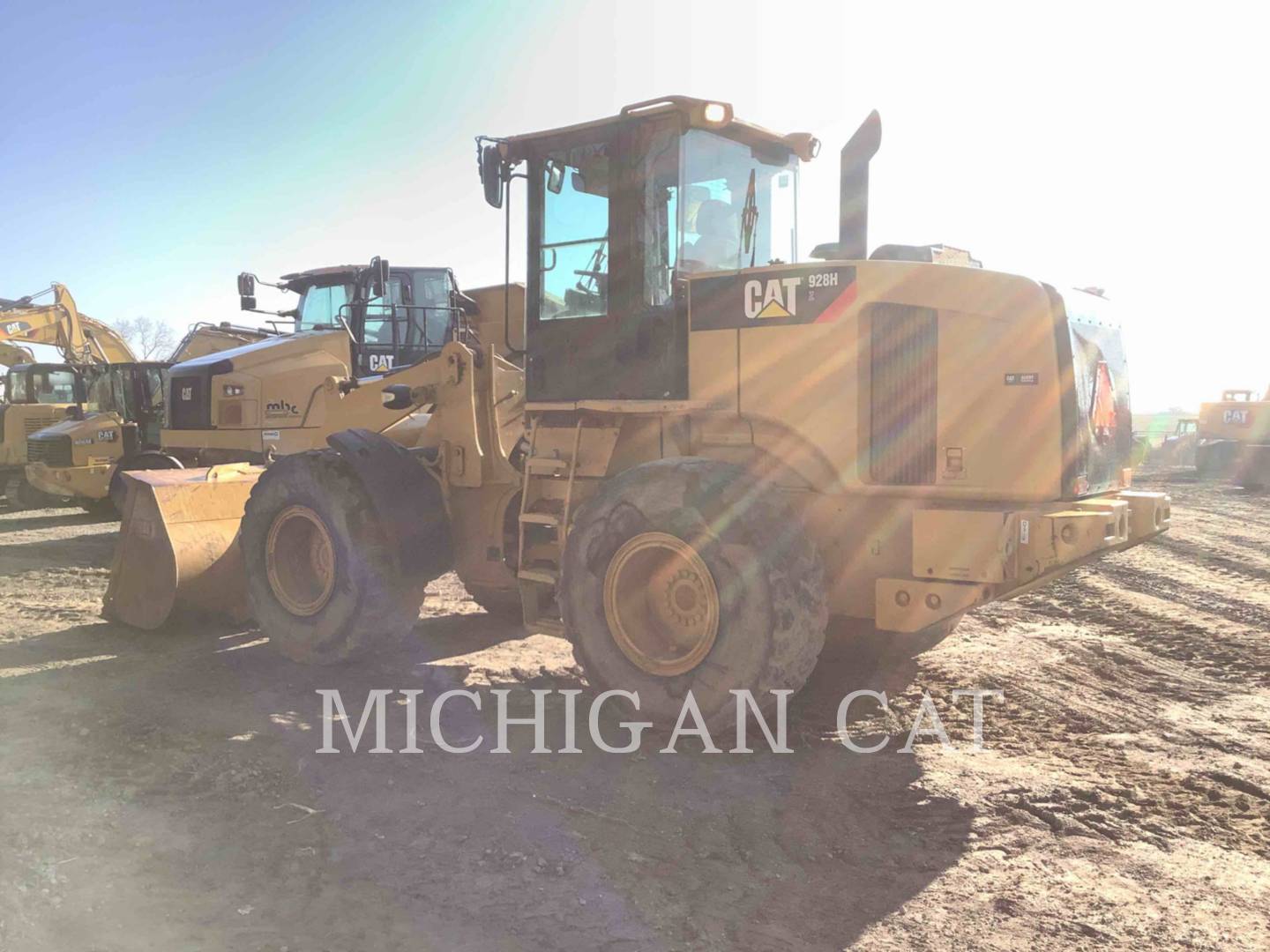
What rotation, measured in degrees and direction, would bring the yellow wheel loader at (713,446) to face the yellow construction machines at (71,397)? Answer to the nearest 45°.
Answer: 0° — it already faces it

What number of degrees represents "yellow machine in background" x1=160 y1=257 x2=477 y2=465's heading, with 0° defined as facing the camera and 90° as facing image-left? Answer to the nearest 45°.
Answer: approximately 45°

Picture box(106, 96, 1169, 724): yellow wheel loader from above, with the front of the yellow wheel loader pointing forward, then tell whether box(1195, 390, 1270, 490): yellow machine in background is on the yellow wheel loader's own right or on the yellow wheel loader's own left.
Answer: on the yellow wheel loader's own right

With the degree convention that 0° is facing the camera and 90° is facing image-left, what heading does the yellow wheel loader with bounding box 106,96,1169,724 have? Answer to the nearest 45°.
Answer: approximately 135°

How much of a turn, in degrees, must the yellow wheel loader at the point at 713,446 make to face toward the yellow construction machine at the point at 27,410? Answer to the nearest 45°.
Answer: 0° — it already faces it

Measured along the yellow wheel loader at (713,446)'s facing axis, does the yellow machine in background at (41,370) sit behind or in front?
in front
